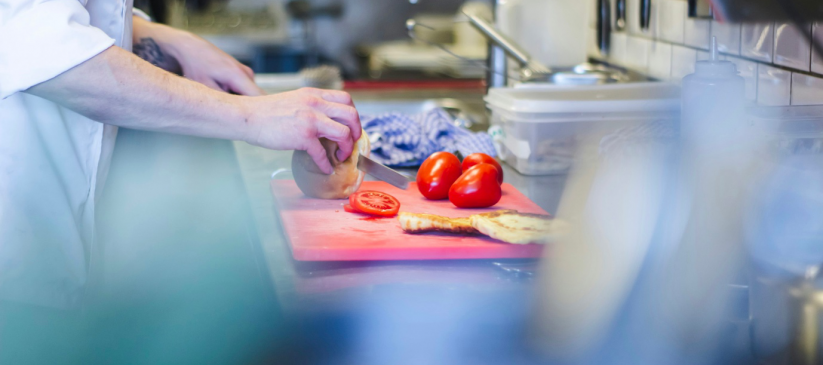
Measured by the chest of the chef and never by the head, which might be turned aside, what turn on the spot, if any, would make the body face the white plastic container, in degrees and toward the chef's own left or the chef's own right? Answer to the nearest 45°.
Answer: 0° — they already face it

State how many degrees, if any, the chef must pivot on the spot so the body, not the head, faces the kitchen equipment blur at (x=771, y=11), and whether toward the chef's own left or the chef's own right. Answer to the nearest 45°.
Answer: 0° — they already face it

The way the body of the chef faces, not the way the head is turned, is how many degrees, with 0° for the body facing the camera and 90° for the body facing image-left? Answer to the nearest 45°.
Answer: approximately 270°
